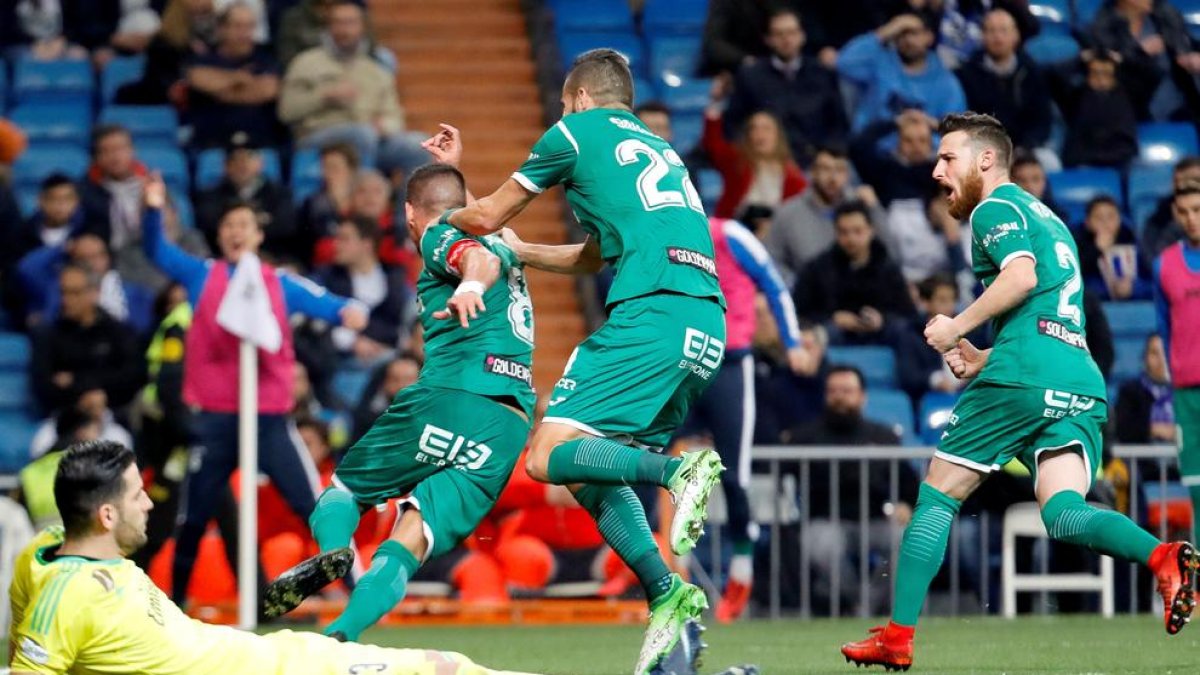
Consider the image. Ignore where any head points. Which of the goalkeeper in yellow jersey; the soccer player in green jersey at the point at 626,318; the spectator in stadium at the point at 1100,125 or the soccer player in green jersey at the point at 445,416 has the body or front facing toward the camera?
the spectator in stadium

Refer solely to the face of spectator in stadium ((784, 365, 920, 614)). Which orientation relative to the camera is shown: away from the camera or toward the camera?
toward the camera

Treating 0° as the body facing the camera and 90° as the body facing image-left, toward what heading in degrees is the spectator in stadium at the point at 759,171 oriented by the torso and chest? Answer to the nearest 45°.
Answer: approximately 0°

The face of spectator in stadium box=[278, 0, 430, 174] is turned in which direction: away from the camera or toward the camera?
toward the camera

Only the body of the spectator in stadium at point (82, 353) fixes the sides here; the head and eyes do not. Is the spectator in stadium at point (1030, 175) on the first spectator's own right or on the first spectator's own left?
on the first spectator's own left

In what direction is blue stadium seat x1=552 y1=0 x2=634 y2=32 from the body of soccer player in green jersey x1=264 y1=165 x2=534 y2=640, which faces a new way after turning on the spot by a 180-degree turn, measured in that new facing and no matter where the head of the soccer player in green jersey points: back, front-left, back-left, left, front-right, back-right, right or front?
back-left

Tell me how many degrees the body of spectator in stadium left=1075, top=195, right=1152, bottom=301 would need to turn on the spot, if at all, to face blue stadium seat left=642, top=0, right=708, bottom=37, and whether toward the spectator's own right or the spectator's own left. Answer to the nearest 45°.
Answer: approximately 90° to the spectator's own right

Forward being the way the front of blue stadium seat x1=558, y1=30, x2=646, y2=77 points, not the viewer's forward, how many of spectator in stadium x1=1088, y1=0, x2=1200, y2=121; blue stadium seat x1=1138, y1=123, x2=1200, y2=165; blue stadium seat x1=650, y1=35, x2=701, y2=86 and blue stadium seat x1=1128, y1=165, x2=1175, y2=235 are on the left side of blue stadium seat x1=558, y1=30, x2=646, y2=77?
4

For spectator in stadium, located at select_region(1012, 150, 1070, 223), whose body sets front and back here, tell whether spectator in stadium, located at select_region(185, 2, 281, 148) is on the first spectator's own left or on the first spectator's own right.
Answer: on the first spectator's own right

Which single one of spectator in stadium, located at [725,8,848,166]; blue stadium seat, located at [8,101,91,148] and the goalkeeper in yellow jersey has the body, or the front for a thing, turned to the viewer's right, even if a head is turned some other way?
the goalkeeper in yellow jersey

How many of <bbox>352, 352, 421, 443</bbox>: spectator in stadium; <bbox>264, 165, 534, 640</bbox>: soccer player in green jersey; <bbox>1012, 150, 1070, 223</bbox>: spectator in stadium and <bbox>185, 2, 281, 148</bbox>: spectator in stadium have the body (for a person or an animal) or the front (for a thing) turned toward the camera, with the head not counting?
3

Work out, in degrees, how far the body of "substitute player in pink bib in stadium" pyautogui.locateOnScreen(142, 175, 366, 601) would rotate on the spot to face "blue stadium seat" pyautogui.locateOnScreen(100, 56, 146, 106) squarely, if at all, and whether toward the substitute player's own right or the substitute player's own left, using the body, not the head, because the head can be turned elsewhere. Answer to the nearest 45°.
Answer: approximately 180°

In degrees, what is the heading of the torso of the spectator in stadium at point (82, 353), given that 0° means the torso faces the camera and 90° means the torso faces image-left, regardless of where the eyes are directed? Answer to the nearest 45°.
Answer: approximately 0°

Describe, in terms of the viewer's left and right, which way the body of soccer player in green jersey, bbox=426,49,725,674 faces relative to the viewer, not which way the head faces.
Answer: facing away from the viewer and to the left of the viewer

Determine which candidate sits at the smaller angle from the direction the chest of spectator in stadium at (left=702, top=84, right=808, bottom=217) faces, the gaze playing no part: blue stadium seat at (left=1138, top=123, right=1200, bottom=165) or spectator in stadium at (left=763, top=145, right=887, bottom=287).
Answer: the spectator in stadium

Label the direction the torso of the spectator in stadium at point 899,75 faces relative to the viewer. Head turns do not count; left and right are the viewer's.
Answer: facing the viewer
